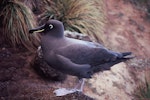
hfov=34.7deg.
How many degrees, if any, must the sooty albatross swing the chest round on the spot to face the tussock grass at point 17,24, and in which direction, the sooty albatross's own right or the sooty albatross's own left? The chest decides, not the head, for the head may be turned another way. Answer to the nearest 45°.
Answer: approximately 45° to the sooty albatross's own right

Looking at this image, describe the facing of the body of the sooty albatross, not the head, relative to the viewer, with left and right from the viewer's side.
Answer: facing to the left of the viewer

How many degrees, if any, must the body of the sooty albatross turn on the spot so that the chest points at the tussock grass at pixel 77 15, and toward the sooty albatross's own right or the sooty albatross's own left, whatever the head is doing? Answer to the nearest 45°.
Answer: approximately 90° to the sooty albatross's own right
